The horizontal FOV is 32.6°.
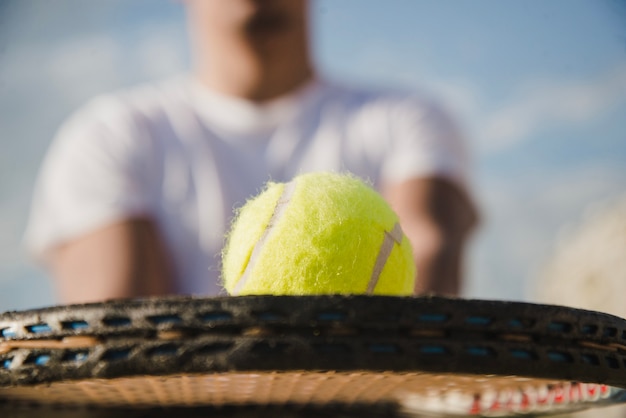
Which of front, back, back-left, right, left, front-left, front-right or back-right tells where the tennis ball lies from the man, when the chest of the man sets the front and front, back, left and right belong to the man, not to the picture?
front

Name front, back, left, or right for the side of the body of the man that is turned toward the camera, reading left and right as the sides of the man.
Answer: front
